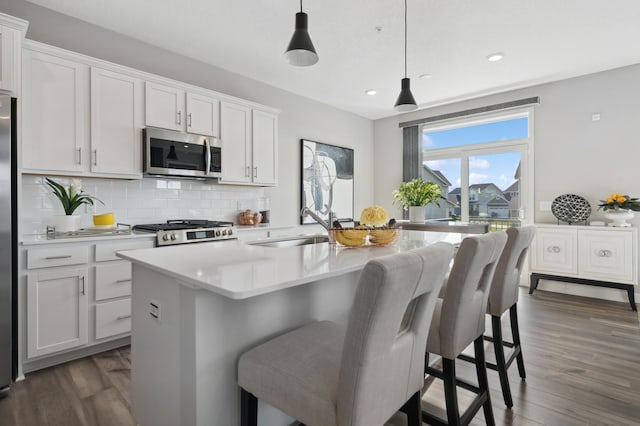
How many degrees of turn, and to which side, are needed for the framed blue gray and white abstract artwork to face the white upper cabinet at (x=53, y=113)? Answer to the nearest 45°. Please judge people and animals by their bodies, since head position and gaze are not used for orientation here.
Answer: approximately 90° to its right

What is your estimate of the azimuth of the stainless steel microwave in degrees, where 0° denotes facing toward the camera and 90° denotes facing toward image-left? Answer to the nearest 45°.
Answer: approximately 315°

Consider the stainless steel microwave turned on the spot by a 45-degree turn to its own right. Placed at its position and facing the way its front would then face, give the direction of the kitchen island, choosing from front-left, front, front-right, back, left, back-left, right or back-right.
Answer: front

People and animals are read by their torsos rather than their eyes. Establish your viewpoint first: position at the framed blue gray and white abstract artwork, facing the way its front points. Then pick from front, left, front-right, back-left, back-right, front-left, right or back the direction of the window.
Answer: front-left

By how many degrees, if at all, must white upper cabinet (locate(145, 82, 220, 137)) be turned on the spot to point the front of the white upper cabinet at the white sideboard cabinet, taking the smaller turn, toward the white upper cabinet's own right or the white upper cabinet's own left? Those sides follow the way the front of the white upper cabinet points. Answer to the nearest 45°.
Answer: approximately 45° to the white upper cabinet's own left

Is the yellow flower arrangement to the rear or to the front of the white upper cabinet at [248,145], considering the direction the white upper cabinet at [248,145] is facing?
to the front

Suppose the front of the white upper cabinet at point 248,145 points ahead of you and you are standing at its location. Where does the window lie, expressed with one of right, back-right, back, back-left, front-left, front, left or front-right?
front-left

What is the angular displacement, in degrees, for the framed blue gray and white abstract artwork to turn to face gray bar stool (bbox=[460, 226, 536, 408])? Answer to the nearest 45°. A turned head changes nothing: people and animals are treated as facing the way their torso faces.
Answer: approximately 45° to its right

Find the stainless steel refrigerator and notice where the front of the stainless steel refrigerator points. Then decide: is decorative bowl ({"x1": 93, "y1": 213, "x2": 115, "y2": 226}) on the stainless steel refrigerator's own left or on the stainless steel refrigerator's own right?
on the stainless steel refrigerator's own left

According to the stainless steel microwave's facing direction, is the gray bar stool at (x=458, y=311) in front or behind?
in front

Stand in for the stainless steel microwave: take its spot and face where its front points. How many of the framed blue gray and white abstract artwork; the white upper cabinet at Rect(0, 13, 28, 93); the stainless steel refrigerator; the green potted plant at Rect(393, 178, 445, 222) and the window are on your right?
2

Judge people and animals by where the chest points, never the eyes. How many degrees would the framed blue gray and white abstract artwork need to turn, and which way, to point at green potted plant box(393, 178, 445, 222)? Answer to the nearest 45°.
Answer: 0° — it already faces it

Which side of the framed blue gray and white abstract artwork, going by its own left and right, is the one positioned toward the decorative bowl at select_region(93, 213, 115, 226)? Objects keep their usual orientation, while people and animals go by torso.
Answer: right
